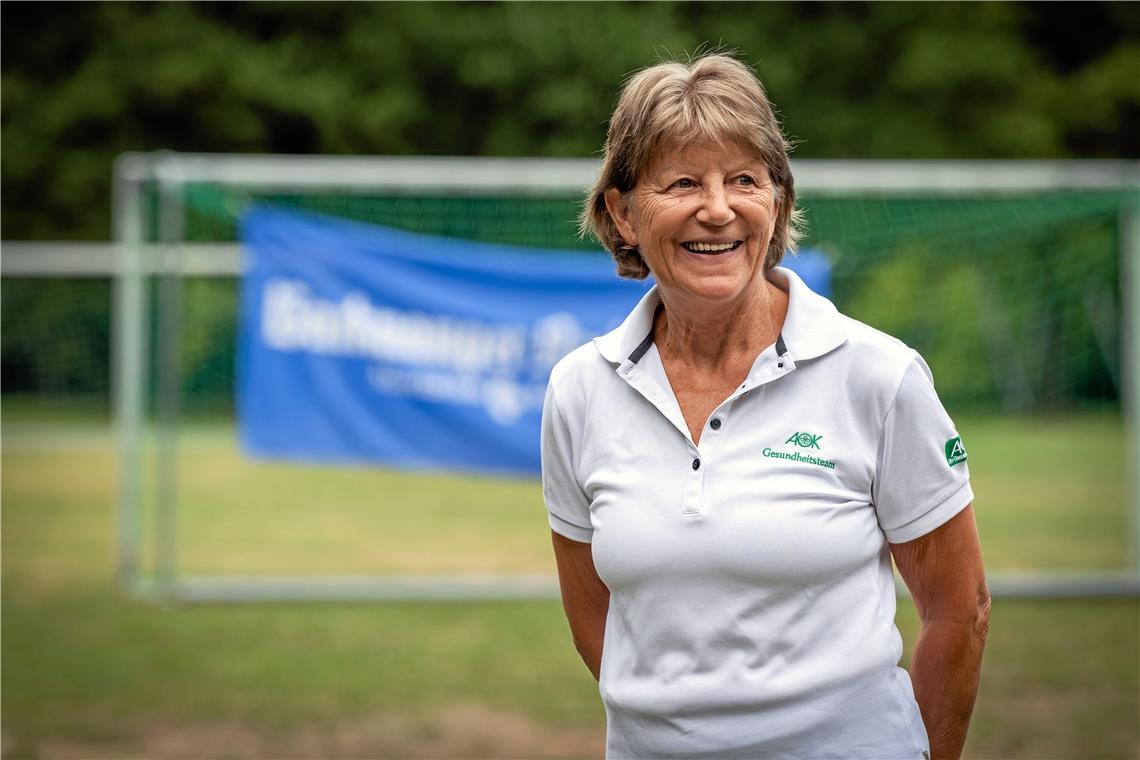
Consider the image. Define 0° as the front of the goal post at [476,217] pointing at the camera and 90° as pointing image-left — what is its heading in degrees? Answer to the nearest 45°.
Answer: approximately 0°

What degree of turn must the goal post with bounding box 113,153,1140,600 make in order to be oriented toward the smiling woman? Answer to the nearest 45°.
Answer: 0° — it already faces them

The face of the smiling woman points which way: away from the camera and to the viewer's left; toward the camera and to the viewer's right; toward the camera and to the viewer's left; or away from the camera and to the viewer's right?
toward the camera and to the viewer's right

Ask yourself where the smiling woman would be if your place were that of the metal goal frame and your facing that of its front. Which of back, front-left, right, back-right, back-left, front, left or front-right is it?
front

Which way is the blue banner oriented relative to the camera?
toward the camera

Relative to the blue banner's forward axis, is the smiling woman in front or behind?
in front
